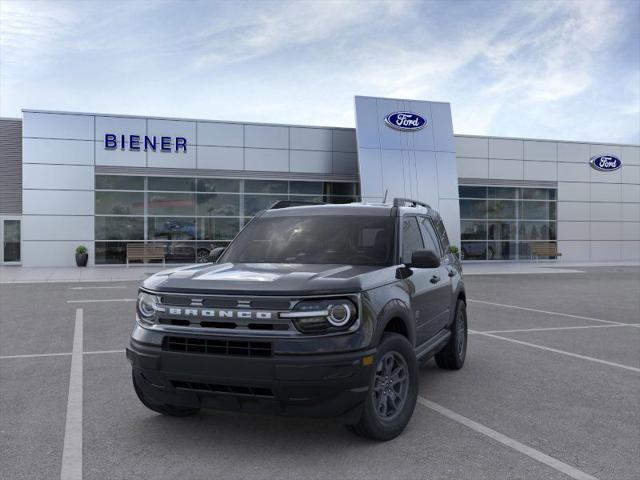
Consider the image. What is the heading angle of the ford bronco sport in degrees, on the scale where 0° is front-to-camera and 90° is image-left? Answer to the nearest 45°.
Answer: approximately 45°

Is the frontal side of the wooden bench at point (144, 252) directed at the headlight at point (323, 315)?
yes

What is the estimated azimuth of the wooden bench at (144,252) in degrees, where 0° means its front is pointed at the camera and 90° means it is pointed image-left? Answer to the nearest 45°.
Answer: approximately 0°

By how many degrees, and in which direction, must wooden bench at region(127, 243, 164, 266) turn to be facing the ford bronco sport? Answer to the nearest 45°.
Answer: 0° — it already faces it

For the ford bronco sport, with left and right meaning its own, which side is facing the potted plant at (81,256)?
right

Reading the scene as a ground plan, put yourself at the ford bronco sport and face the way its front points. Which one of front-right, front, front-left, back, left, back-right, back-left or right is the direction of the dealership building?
back-right

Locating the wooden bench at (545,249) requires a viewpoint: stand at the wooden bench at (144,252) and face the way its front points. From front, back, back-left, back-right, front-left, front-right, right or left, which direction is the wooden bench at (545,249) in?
left

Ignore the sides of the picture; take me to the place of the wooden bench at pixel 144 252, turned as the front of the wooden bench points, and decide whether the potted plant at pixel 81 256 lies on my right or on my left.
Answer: on my right
